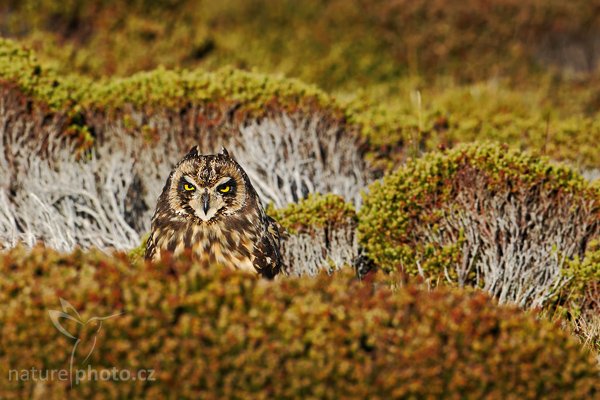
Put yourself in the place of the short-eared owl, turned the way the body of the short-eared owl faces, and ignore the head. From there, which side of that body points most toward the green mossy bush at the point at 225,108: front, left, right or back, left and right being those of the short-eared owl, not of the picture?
back

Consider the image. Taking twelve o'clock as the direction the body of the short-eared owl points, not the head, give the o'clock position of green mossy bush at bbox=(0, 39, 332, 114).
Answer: The green mossy bush is roughly at 6 o'clock from the short-eared owl.

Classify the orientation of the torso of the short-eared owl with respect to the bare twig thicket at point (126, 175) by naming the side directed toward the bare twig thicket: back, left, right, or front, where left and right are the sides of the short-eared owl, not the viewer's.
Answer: back

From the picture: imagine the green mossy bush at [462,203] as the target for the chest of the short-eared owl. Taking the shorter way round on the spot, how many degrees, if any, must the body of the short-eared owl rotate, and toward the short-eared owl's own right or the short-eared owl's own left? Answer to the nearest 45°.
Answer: approximately 135° to the short-eared owl's own left

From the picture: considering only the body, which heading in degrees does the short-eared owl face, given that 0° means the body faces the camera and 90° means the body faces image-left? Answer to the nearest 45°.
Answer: approximately 0°

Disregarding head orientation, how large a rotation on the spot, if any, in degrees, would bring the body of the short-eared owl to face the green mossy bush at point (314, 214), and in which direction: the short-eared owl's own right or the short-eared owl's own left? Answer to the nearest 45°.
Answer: approximately 135° to the short-eared owl's own left
